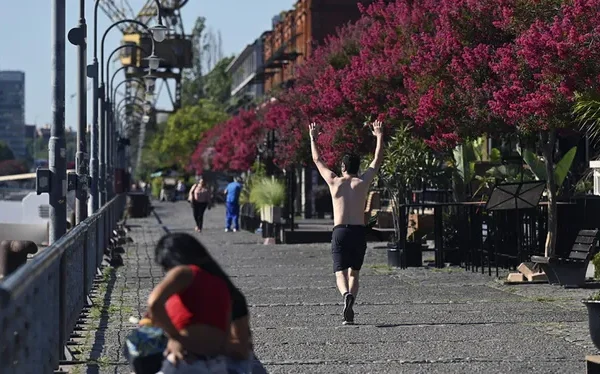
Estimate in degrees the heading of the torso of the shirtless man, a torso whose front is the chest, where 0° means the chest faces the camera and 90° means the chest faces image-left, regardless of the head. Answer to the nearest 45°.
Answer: approximately 180°

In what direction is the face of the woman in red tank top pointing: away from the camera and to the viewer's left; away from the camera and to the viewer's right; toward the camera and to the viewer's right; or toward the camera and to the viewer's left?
away from the camera and to the viewer's left

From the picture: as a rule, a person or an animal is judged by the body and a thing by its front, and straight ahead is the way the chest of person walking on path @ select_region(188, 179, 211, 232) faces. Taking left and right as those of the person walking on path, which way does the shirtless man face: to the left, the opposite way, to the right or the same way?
the opposite way

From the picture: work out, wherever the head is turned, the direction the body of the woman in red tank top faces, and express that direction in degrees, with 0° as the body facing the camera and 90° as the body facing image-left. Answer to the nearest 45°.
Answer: approximately 135°
